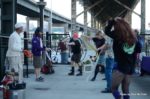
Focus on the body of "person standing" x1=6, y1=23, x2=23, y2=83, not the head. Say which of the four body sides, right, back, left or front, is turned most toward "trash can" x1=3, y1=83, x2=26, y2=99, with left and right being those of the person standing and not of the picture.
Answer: right

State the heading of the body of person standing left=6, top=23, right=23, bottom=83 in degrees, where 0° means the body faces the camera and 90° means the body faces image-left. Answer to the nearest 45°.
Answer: approximately 270°

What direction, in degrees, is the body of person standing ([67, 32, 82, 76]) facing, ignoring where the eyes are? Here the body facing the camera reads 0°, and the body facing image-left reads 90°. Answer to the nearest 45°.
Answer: approximately 45°

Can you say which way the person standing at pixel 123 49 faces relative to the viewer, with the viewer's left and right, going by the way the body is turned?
facing away from the viewer and to the left of the viewer
